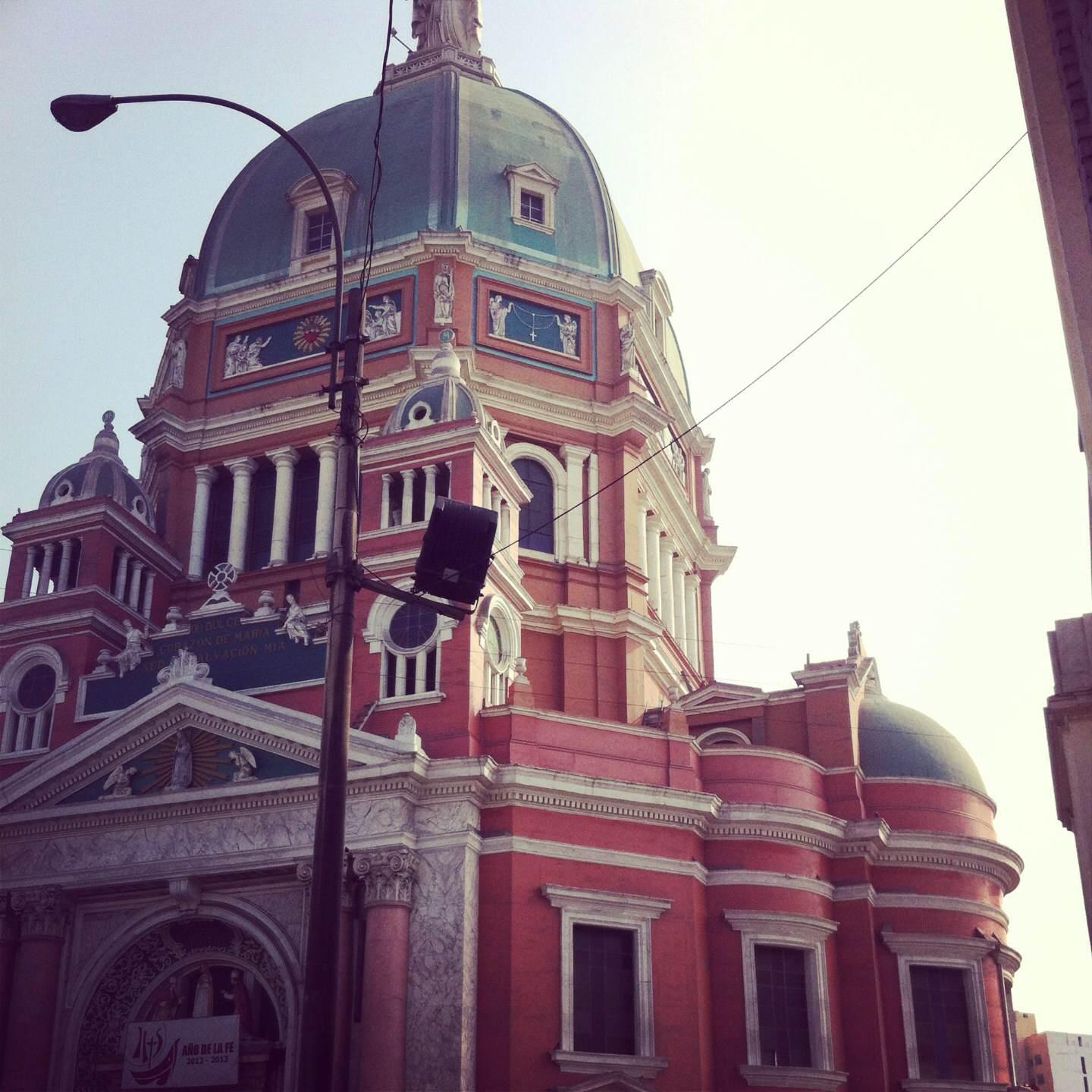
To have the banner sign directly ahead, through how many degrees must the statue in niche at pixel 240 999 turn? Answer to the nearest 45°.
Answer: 0° — it already faces it

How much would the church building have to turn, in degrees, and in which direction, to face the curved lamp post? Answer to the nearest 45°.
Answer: approximately 45° to its left

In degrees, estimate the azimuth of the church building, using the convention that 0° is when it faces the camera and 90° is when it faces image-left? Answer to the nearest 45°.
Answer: approximately 45°

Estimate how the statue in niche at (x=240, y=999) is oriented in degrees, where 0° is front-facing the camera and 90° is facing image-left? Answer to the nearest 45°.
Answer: approximately 90°

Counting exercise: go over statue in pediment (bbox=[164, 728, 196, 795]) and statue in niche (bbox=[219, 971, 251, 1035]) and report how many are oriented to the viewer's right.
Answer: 0

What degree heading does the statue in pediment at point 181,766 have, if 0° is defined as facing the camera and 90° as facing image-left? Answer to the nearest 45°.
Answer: approximately 45°
